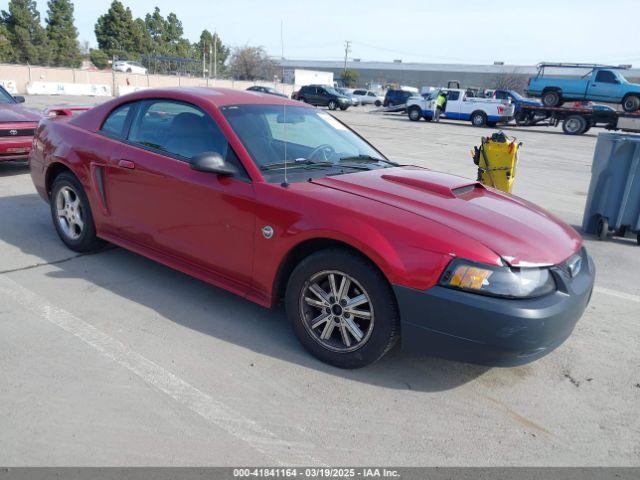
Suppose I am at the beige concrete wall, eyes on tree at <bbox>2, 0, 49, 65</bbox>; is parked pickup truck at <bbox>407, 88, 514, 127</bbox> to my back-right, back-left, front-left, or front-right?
back-right

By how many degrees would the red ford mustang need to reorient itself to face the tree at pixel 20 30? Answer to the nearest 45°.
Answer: approximately 180°

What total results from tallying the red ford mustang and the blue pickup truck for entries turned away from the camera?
0

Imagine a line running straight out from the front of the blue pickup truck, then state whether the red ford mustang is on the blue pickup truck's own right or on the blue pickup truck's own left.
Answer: on the blue pickup truck's own right

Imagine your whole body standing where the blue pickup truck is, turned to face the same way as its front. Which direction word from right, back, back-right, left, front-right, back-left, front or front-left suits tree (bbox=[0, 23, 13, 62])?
back

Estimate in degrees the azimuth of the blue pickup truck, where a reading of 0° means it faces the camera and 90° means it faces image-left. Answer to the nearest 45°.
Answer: approximately 270°

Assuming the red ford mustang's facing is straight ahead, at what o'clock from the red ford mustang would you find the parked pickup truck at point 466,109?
The parked pickup truck is roughly at 8 o'clock from the red ford mustang.

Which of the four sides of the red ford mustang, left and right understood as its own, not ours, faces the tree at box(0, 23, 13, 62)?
back

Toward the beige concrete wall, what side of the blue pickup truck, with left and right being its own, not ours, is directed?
back

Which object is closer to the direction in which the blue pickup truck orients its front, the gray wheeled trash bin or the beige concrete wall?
the gray wheeled trash bin

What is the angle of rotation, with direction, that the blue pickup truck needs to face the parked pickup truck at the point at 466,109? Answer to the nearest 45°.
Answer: approximately 180°

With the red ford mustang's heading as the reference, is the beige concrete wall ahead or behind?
behind

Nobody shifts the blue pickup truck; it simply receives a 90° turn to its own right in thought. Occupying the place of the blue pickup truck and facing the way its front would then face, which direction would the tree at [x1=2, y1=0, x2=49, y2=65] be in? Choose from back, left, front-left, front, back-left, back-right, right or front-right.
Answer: right

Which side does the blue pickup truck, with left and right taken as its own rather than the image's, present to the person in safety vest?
back

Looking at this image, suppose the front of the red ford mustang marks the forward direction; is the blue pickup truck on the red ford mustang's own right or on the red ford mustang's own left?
on the red ford mustang's own left
